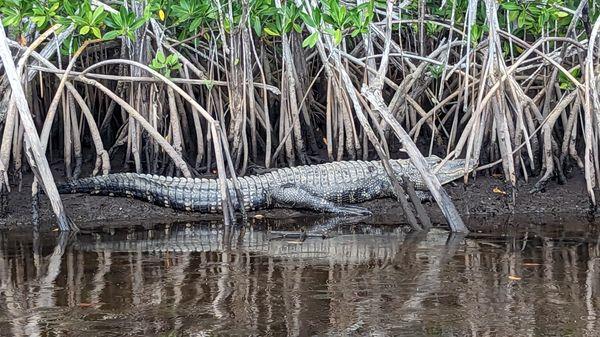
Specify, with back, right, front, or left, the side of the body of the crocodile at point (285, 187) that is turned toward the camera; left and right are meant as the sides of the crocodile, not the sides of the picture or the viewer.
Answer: right
